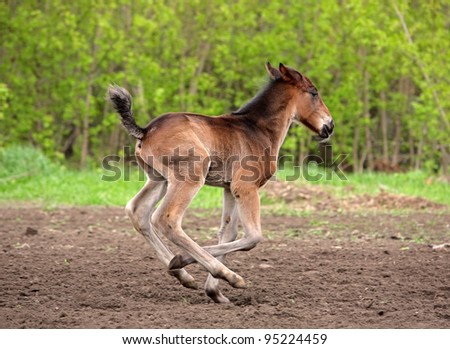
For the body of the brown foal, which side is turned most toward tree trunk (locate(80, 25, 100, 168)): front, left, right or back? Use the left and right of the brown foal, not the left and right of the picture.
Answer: left

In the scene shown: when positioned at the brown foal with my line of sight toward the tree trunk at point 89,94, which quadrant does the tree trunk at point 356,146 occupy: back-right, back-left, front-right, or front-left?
front-right

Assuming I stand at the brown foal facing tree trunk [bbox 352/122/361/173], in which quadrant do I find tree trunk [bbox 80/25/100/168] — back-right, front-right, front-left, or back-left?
front-left

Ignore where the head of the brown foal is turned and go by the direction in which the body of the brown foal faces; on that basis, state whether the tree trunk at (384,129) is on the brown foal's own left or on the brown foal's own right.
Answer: on the brown foal's own left

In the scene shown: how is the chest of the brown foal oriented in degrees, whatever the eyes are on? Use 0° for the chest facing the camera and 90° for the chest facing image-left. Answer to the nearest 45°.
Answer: approximately 270°

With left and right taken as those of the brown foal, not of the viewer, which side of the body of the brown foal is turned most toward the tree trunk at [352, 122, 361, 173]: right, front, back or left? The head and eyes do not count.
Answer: left

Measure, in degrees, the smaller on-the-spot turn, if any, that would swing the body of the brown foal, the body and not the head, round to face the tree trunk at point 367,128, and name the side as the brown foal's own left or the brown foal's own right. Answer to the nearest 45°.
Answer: approximately 90° to the brown foal's own left
